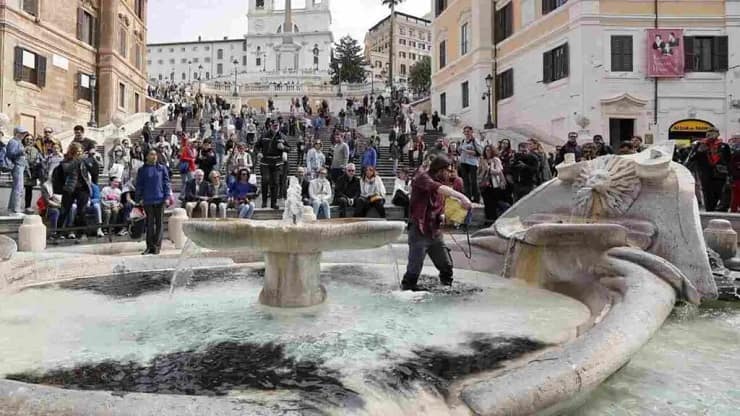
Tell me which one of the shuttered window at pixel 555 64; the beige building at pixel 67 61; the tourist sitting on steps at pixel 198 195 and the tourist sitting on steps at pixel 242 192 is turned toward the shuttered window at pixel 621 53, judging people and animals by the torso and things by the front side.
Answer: the beige building

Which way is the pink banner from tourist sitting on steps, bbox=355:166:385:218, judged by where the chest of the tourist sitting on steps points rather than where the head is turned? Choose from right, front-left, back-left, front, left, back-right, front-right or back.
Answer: back-left

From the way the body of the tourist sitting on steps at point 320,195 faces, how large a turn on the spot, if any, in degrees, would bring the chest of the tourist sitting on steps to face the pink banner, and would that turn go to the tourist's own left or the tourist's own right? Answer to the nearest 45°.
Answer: approximately 135° to the tourist's own left

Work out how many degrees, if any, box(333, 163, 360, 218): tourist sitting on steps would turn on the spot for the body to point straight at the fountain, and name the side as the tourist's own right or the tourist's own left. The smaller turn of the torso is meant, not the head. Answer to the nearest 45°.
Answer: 0° — they already face it

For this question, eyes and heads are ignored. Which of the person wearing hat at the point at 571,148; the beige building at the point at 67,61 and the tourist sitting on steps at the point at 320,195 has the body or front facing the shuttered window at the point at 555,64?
the beige building

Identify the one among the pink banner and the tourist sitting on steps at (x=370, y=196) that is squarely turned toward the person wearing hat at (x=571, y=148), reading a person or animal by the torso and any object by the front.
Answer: the pink banner

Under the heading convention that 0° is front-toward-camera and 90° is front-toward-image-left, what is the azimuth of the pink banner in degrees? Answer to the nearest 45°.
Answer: approximately 0°

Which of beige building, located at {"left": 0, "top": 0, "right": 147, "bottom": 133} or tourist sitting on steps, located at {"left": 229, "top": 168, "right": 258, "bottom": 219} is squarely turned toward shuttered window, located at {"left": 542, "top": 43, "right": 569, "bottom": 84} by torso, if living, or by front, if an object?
the beige building

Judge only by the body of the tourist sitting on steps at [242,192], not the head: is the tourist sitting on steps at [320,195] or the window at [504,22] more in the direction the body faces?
the tourist sitting on steps

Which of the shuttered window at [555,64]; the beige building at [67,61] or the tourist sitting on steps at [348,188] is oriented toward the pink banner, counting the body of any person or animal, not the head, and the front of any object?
the beige building

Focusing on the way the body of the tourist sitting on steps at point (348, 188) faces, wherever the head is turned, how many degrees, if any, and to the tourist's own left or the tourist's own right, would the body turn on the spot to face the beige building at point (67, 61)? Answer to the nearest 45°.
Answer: approximately 135° to the tourist's own right
